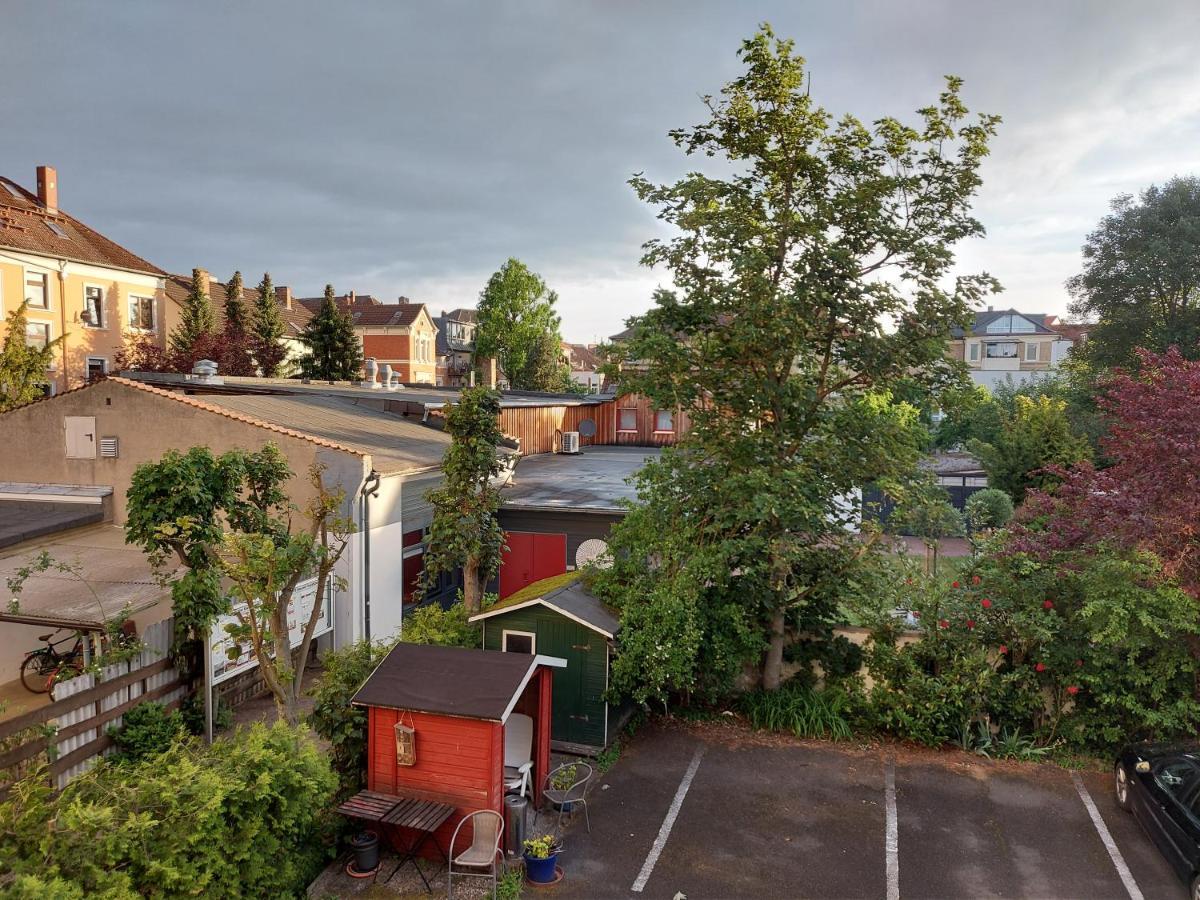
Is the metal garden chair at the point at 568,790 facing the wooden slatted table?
yes

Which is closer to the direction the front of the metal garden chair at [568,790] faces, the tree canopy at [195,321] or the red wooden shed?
the red wooden shed

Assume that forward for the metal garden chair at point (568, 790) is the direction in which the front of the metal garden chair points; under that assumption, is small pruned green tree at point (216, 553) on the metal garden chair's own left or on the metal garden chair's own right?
on the metal garden chair's own right

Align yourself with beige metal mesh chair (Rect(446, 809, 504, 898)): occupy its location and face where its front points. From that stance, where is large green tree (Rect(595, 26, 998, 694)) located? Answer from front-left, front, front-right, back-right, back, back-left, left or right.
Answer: back

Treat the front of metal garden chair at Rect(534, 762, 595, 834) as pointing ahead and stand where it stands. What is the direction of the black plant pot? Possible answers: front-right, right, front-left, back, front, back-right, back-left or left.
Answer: front

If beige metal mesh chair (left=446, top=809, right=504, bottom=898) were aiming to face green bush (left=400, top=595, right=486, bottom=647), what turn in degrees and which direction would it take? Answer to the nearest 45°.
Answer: approximately 135° to its right

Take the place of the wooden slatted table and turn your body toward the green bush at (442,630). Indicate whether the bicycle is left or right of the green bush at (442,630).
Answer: left

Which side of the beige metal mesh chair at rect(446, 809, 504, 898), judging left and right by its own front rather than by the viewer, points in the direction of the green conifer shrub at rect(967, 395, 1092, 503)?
back

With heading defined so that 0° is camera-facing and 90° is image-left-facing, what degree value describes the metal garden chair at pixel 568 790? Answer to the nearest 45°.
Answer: approximately 45°

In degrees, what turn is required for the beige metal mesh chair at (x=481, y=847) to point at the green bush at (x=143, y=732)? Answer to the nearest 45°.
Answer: approximately 90° to its right

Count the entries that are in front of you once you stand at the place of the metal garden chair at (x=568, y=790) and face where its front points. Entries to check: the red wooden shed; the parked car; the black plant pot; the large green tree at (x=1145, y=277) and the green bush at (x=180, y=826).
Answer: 3

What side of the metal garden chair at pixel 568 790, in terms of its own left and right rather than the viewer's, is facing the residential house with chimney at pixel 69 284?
right

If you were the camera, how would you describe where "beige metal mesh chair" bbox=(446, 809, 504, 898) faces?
facing the viewer and to the left of the viewer

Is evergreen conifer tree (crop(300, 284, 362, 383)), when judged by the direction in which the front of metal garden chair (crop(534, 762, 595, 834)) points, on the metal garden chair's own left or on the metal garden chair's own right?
on the metal garden chair's own right

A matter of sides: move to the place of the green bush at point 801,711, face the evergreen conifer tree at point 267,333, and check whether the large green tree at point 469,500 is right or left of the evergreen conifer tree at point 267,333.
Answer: left

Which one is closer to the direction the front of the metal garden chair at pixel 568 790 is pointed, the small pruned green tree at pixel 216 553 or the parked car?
the small pruned green tree
